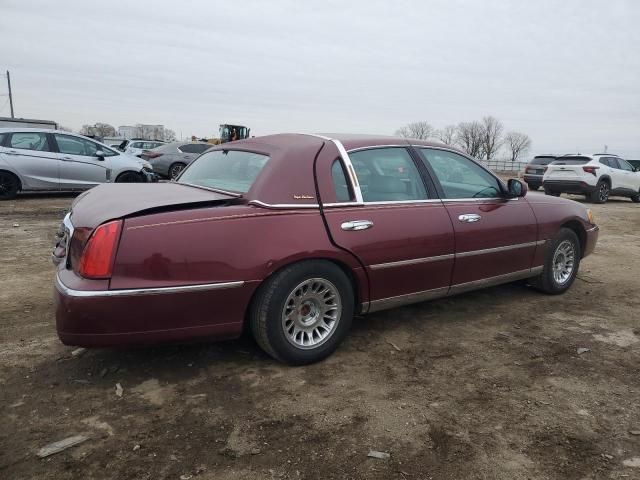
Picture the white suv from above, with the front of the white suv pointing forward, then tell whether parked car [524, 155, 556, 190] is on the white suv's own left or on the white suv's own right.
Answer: on the white suv's own left

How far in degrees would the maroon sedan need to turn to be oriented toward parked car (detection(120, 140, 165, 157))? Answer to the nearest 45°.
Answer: approximately 90° to its left

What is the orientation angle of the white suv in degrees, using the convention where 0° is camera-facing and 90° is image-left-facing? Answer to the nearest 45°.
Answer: approximately 225°

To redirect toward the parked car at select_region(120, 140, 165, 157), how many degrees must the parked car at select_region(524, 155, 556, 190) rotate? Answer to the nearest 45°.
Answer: approximately 135° to its left

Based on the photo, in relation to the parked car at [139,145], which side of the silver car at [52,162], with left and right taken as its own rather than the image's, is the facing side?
left

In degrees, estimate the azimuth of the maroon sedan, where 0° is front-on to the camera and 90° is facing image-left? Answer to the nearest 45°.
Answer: approximately 225°

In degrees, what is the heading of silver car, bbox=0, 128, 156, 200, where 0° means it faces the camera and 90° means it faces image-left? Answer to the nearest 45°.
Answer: approximately 270°
